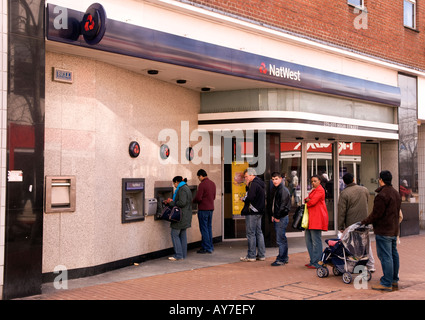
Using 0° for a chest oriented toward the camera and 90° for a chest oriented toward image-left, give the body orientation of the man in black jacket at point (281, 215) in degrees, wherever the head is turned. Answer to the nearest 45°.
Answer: approximately 45°

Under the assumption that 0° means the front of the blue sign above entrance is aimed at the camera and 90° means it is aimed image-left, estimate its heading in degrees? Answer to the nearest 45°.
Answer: approximately 315°

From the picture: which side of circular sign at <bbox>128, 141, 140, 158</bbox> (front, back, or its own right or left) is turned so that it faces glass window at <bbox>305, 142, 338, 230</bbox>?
left

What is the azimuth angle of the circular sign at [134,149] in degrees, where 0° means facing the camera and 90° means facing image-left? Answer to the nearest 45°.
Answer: approximately 315°

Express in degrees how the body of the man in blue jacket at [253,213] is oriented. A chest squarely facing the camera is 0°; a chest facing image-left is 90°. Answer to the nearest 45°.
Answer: approximately 90°

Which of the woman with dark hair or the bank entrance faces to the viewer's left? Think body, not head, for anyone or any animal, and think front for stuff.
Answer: the woman with dark hair

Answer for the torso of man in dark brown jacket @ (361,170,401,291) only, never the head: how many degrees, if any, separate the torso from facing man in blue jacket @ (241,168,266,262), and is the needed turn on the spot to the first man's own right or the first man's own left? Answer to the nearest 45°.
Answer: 0° — they already face them

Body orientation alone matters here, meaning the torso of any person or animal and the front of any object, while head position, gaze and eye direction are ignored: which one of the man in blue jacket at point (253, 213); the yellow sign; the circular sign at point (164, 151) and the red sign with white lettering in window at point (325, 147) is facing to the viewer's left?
the man in blue jacket

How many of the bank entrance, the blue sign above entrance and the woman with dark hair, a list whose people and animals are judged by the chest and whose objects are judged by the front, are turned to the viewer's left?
1

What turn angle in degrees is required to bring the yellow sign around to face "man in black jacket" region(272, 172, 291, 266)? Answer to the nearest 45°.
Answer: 0° — it already faces them

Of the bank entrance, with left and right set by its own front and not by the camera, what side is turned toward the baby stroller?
front

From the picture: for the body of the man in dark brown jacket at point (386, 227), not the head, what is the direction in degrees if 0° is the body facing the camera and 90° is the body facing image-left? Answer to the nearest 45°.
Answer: approximately 135°

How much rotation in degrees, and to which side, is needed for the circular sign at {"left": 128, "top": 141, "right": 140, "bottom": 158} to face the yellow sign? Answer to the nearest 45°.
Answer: approximately 90° to its left

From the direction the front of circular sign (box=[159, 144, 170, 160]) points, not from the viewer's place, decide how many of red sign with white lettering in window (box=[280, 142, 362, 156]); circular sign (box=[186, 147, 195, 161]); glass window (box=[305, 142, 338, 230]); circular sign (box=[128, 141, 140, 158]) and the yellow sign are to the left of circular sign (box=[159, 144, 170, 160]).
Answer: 4
